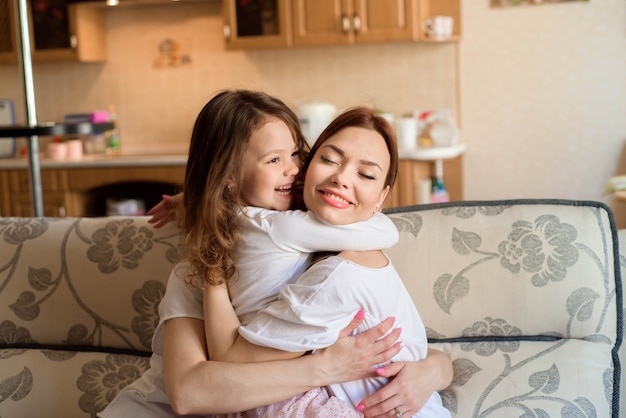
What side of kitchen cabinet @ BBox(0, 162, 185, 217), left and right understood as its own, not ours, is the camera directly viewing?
front

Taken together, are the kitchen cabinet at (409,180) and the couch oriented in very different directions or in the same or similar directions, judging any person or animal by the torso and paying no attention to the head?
same or similar directions

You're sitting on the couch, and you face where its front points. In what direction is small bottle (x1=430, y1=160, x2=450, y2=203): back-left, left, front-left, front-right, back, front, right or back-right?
back

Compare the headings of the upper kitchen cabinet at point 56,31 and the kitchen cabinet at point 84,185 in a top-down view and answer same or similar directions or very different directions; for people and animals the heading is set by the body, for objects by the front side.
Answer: same or similar directions

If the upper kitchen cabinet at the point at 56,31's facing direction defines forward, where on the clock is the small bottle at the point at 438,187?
The small bottle is roughly at 10 o'clock from the upper kitchen cabinet.

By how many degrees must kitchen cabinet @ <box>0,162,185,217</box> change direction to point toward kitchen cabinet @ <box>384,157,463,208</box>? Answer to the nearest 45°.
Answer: approximately 45° to its left

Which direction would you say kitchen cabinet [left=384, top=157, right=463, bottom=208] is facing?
toward the camera

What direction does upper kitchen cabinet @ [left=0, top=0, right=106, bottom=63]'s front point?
toward the camera
